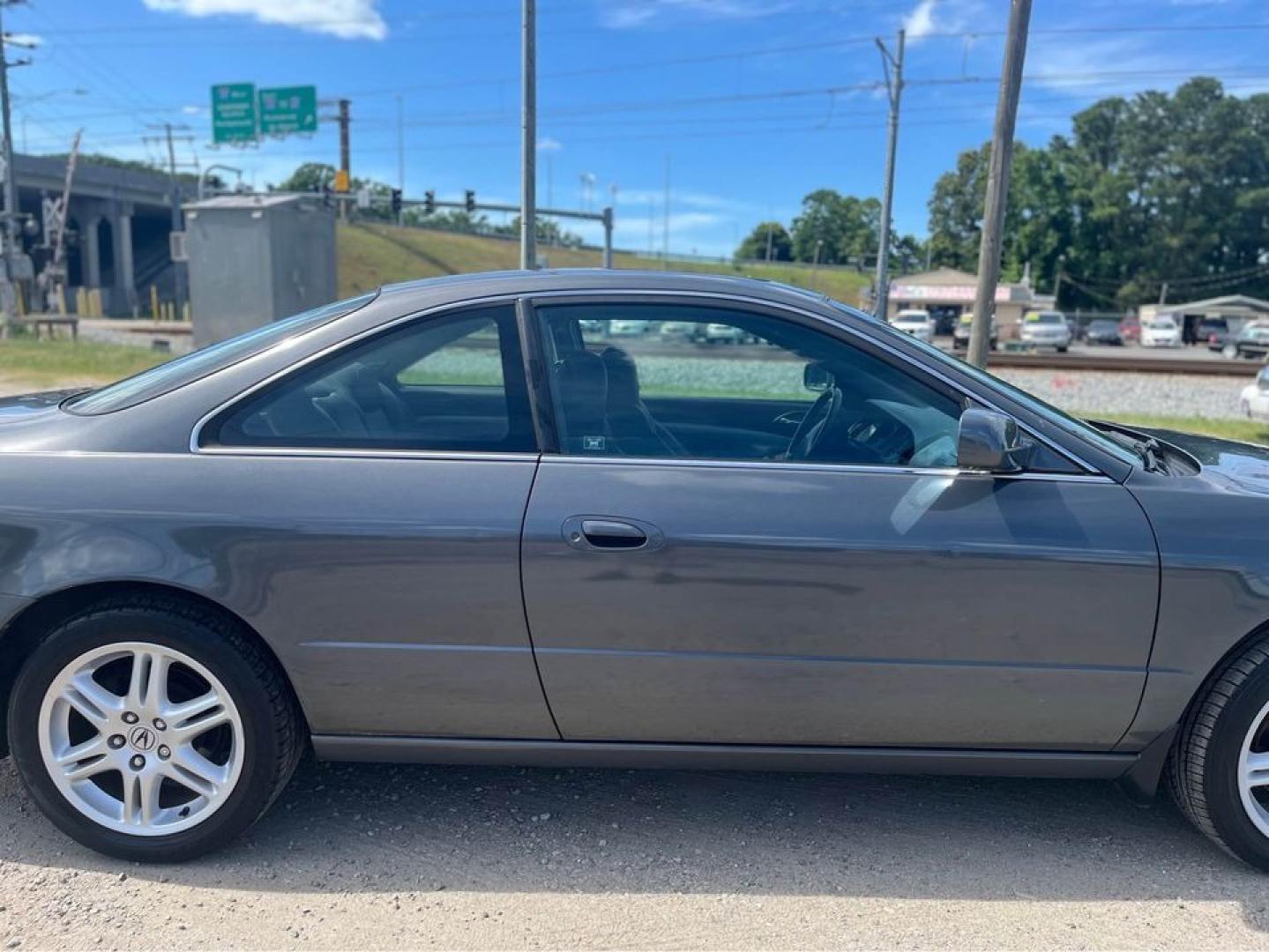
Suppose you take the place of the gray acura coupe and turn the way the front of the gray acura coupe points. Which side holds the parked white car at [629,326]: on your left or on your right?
on your left

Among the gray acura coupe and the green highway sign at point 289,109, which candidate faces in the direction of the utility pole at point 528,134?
the green highway sign

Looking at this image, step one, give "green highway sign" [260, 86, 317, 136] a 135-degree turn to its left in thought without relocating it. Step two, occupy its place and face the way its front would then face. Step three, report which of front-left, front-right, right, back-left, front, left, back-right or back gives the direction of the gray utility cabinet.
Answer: back-right

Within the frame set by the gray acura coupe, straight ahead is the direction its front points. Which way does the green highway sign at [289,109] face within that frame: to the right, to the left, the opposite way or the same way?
to the right

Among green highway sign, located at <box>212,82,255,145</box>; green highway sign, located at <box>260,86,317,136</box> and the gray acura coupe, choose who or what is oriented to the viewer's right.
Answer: the gray acura coupe

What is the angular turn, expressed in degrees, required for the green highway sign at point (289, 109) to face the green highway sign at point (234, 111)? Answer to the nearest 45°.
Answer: approximately 90° to its right

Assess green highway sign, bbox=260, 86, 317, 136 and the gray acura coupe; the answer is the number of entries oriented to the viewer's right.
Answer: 1

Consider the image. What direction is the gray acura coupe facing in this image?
to the viewer's right

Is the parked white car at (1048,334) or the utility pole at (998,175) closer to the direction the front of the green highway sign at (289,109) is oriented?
the utility pole

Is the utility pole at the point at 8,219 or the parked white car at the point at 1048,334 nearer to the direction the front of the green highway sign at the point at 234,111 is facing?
the utility pole

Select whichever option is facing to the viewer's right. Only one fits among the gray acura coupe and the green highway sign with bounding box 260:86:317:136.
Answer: the gray acura coupe
